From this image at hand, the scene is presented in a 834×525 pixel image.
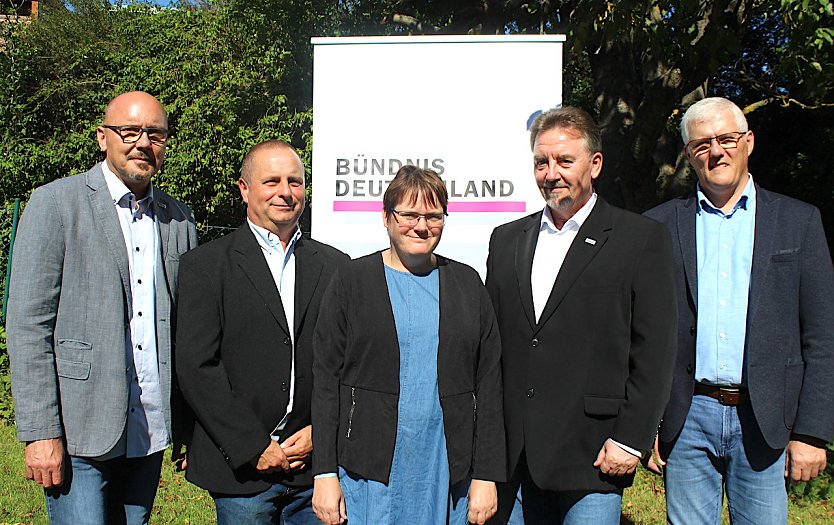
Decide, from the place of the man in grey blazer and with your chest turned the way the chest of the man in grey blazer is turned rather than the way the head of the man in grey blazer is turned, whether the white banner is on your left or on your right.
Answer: on your left

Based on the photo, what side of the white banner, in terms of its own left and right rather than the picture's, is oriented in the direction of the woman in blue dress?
front

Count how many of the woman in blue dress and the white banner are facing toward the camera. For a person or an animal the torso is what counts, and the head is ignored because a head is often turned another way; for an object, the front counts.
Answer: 2

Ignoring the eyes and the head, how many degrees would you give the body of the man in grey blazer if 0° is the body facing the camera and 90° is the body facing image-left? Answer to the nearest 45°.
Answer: approximately 315°

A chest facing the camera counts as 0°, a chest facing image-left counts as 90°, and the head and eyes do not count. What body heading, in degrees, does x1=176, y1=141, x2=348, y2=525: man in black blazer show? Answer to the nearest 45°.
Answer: approximately 315°

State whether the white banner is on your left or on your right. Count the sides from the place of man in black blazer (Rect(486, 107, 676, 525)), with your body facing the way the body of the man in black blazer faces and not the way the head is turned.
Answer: on your right

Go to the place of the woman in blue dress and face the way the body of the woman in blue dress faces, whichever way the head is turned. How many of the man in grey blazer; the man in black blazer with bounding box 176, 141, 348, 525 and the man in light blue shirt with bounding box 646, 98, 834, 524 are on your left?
1

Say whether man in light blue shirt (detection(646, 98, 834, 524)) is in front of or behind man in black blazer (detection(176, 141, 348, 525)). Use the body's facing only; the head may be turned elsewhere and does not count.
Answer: in front

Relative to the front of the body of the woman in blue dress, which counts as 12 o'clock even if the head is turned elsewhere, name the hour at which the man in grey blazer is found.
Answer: The man in grey blazer is roughly at 3 o'clock from the woman in blue dress.

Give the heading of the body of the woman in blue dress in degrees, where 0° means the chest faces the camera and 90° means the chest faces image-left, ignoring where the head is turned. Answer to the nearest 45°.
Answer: approximately 0°

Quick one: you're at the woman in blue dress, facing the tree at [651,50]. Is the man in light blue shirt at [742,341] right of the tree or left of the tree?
right

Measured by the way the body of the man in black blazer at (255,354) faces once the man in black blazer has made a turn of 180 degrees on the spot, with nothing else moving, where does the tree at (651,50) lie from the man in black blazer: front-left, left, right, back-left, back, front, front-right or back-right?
right

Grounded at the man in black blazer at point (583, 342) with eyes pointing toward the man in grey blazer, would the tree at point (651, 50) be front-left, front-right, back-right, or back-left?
back-right
